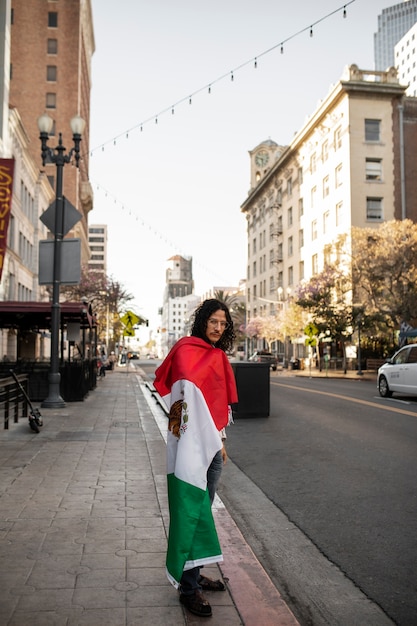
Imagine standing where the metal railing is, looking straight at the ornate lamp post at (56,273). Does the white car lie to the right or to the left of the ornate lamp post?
right

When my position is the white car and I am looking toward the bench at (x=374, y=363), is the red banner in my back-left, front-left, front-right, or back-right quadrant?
back-left

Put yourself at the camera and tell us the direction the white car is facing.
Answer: facing away from the viewer and to the left of the viewer

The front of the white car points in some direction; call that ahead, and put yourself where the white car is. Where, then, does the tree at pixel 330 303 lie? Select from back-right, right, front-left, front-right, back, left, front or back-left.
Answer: front-right

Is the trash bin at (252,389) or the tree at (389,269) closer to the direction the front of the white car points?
the tree

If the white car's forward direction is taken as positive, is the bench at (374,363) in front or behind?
in front

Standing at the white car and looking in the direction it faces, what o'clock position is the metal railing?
The metal railing is roughly at 9 o'clock from the white car.
